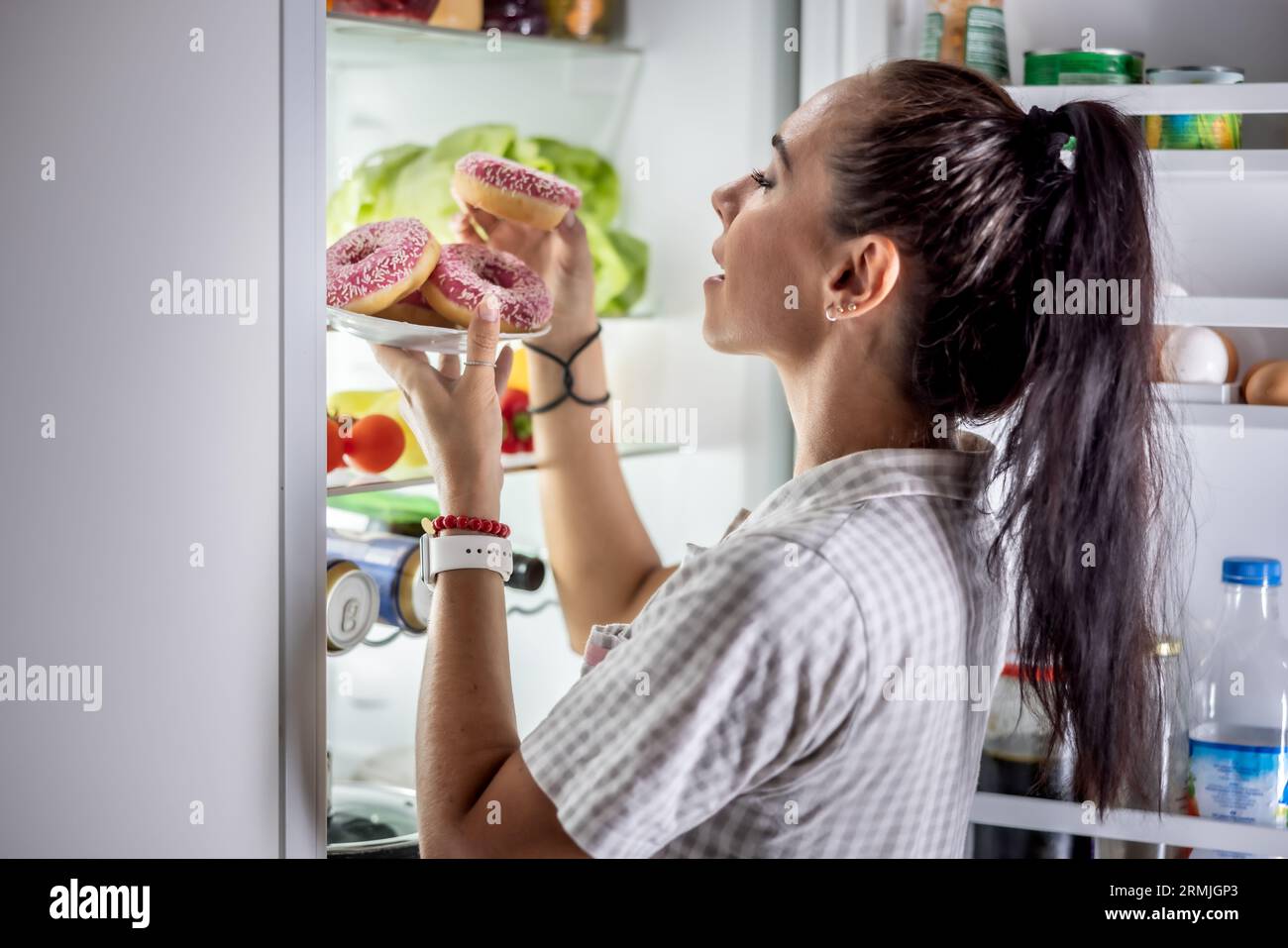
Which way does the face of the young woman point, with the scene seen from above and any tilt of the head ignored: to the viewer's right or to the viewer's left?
to the viewer's left

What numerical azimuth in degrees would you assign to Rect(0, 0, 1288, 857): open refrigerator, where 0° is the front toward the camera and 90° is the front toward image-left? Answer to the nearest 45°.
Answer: approximately 315°
